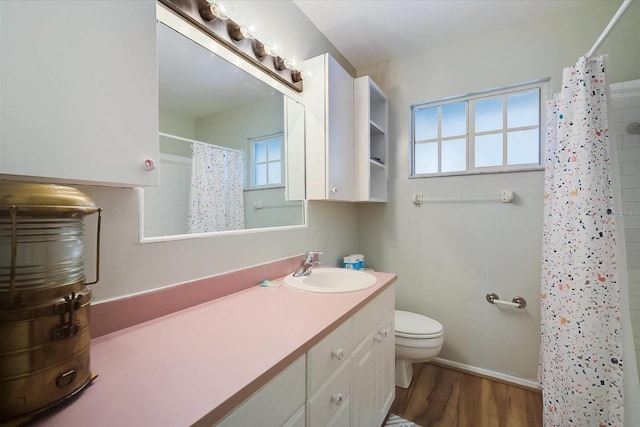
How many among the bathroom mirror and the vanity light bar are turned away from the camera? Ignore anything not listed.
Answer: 0

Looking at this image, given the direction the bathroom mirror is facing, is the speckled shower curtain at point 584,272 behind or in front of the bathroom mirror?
in front

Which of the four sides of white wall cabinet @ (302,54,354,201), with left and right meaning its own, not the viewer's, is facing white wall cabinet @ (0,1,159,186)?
right

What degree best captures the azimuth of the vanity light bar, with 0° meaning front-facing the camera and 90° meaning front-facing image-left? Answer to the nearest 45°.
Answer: approximately 315°

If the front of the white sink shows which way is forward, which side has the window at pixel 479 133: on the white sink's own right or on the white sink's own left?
on the white sink's own left

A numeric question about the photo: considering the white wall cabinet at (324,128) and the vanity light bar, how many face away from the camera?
0

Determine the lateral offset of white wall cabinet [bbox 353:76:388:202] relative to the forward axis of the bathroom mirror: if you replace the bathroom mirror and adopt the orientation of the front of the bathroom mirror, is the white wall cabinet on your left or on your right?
on your left

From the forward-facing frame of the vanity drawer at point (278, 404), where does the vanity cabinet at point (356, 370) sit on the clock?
the vanity cabinet at point (356, 370) is roughly at 9 o'clock from the vanity drawer at point (278, 404).

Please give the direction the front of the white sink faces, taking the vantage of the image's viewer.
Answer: facing the viewer and to the right of the viewer

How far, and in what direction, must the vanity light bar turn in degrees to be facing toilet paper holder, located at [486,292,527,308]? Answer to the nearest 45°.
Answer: approximately 45° to its left

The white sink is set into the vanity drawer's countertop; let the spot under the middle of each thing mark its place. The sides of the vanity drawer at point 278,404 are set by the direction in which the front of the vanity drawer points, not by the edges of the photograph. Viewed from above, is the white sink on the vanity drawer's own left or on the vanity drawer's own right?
on the vanity drawer's own left
